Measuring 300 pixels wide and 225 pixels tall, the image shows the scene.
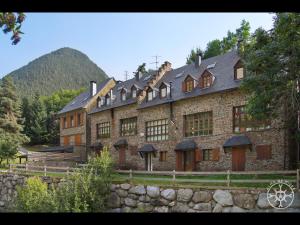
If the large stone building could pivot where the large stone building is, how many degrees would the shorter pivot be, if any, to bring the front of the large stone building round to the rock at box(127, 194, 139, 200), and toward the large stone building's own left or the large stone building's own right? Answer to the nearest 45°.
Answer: approximately 45° to the large stone building's own left

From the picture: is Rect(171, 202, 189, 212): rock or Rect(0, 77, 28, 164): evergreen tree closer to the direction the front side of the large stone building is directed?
the rock

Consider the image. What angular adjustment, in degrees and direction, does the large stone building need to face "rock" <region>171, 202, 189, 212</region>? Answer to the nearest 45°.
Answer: approximately 45° to its left

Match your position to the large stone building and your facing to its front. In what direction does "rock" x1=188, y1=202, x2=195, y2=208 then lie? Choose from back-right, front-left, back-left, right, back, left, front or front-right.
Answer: front-left

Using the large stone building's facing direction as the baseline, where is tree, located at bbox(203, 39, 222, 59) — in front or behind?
behind

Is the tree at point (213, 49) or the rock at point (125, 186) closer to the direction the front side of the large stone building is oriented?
the rock

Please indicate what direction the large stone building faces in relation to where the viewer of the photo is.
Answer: facing the viewer and to the left of the viewer

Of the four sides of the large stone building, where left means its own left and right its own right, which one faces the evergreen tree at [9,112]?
right

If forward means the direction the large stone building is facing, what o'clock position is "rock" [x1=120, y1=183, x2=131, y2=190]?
The rock is roughly at 11 o'clock from the large stone building.

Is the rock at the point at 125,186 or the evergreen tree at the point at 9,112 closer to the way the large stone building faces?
the rock
